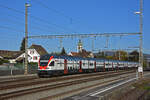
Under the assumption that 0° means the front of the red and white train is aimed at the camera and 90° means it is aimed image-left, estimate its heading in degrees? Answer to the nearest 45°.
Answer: approximately 45°
